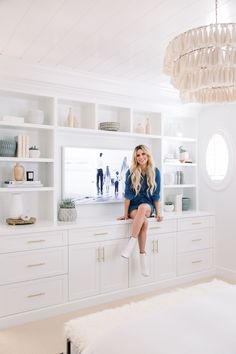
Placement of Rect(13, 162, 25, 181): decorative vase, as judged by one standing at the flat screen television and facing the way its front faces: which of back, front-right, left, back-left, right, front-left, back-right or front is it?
right

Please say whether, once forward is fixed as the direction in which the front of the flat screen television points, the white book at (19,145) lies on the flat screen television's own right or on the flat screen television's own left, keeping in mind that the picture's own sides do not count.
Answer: on the flat screen television's own right

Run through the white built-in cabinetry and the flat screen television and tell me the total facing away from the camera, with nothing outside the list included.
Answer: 0

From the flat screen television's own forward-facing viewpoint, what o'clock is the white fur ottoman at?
The white fur ottoman is roughly at 1 o'clock from the flat screen television.

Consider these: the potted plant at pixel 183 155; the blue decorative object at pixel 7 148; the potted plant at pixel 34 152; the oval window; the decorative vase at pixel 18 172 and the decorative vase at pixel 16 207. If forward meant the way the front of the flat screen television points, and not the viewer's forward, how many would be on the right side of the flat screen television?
4

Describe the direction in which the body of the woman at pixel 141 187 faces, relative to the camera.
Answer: toward the camera

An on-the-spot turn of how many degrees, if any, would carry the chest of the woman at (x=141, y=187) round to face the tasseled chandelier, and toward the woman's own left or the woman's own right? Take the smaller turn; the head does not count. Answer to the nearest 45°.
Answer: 0° — they already face it

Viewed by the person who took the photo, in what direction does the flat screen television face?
facing the viewer and to the right of the viewer

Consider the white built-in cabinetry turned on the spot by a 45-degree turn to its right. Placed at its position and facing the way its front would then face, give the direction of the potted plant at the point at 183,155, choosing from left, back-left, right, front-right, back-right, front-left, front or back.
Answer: back-left

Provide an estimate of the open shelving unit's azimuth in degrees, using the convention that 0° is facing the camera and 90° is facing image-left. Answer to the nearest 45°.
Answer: approximately 315°

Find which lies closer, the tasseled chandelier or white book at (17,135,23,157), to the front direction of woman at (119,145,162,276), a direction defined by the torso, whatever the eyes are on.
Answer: the tasseled chandelier

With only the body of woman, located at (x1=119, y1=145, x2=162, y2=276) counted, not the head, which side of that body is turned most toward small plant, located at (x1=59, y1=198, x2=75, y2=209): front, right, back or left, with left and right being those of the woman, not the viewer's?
right
